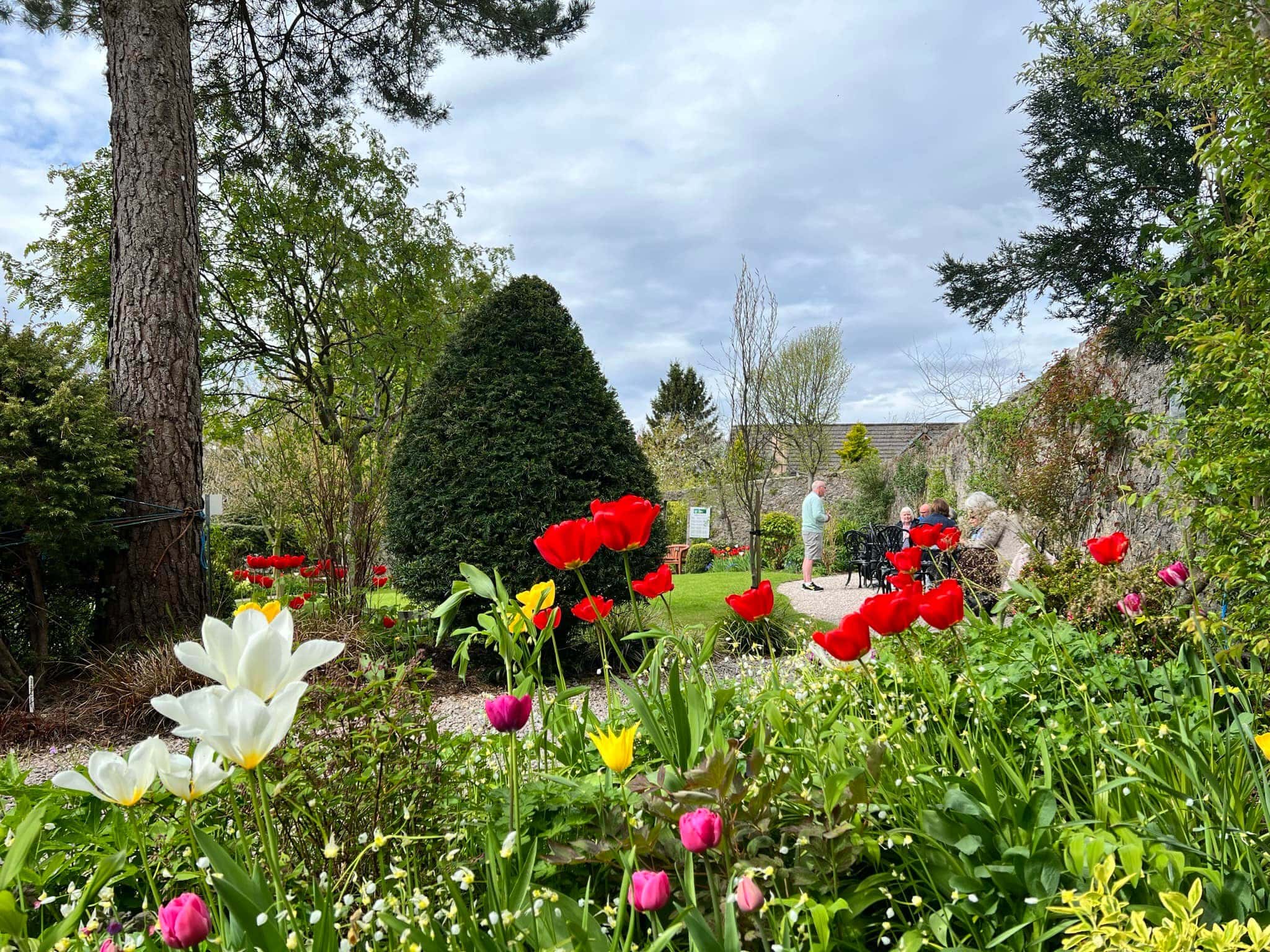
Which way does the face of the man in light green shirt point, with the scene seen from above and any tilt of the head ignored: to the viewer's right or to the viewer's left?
to the viewer's right

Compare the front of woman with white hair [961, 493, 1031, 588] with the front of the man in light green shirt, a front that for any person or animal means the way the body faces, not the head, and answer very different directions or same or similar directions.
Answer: very different directions

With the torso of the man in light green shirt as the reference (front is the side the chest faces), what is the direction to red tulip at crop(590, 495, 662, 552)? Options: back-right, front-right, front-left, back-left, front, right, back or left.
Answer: right

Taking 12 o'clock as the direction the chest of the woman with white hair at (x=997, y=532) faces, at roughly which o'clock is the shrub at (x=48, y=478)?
The shrub is roughly at 10 o'clock from the woman with white hair.

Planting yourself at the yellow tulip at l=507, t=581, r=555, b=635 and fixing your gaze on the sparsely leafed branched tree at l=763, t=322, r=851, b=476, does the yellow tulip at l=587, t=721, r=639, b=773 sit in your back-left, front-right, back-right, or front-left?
back-right

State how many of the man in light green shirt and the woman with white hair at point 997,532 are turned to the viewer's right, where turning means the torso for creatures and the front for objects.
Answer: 1

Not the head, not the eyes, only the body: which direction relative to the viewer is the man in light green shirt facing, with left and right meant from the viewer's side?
facing to the right of the viewer

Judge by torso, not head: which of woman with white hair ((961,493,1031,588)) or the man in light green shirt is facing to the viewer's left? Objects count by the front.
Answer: the woman with white hair

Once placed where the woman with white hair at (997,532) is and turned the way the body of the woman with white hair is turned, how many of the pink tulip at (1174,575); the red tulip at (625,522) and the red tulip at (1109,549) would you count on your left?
3

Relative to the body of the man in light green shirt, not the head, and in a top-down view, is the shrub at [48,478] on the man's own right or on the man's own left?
on the man's own right

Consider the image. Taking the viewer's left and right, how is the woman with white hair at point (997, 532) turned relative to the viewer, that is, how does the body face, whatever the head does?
facing to the left of the viewer

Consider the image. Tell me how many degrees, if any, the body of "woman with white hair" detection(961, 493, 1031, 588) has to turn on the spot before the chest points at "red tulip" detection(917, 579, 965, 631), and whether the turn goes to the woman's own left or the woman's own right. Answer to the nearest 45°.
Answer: approximately 90° to the woman's own left

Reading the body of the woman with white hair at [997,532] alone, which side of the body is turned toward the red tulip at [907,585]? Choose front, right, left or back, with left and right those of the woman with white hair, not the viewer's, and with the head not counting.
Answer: left
